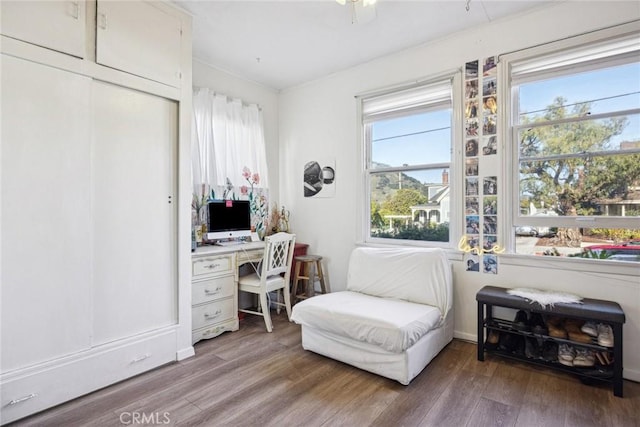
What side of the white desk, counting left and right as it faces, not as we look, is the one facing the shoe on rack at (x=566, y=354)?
front

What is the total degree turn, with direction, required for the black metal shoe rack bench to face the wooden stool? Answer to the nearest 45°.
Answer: approximately 45° to its right

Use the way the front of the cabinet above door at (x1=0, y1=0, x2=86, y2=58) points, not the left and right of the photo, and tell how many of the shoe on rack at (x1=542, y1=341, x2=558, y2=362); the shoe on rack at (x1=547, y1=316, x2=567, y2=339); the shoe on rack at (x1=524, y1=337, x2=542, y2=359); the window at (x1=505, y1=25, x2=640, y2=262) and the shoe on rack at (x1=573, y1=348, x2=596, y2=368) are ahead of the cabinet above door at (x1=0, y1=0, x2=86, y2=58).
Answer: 5

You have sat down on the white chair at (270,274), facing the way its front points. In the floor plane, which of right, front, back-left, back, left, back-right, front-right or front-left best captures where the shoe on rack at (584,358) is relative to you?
back

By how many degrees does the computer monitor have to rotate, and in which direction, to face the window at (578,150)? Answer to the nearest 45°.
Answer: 0° — it already faces it

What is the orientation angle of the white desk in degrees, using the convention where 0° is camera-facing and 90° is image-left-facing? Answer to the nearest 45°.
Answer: approximately 315°

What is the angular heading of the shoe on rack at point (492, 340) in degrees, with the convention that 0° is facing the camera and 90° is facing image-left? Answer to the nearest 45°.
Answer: approximately 45°

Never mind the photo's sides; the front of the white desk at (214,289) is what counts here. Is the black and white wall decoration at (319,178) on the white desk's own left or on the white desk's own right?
on the white desk's own left
